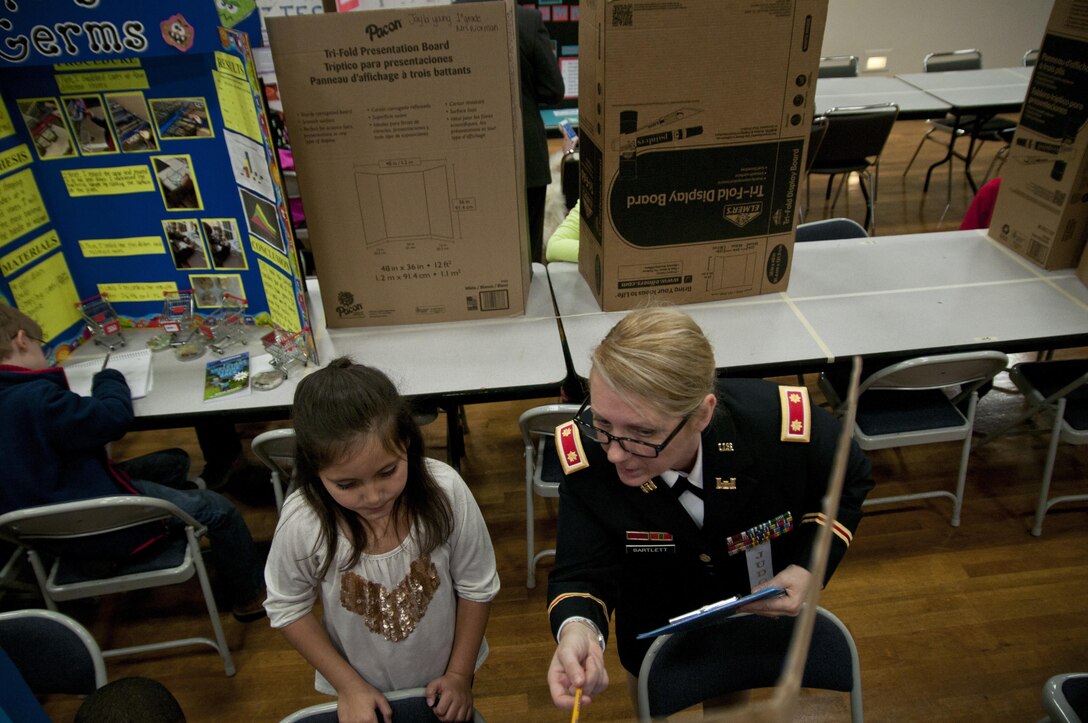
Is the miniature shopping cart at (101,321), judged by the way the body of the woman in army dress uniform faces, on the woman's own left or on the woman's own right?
on the woman's own right

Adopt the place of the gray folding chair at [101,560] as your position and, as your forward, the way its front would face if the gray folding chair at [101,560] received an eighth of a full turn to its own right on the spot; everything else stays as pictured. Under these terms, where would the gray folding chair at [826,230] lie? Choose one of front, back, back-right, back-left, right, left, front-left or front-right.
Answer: front-right

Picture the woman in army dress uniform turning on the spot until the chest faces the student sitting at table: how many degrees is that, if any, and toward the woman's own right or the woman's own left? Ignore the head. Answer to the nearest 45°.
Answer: approximately 45° to the woman's own right

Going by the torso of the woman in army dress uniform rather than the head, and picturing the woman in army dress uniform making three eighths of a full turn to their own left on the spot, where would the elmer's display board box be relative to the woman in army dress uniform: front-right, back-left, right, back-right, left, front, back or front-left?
left

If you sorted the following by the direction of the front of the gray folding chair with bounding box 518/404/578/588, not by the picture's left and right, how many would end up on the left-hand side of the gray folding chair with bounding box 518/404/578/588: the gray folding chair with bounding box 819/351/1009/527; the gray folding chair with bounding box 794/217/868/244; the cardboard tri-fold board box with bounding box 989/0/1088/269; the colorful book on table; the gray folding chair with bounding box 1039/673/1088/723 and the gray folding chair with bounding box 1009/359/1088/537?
1

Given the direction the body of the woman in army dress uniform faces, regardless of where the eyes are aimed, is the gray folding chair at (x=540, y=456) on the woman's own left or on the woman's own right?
on the woman's own right

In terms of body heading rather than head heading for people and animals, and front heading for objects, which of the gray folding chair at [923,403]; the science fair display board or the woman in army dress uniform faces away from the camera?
the gray folding chair

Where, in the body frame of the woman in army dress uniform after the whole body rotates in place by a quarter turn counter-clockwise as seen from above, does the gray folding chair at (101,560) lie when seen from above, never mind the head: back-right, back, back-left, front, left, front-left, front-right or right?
back-right

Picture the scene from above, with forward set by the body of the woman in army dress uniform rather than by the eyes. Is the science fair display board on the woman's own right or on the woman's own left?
on the woman's own right

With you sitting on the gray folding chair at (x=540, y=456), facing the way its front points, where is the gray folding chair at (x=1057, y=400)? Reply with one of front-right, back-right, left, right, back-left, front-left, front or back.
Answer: right

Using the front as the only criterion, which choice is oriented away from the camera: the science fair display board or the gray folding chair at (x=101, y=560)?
the gray folding chair

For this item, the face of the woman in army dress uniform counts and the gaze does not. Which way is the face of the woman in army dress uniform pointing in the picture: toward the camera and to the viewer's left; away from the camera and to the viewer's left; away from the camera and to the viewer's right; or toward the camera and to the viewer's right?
toward the camera and to the viewer's left

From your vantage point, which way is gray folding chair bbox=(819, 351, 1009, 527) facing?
away from the camera

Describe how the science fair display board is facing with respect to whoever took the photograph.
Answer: facing the viewer

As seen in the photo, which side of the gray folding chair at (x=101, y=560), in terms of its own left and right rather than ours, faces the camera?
back
